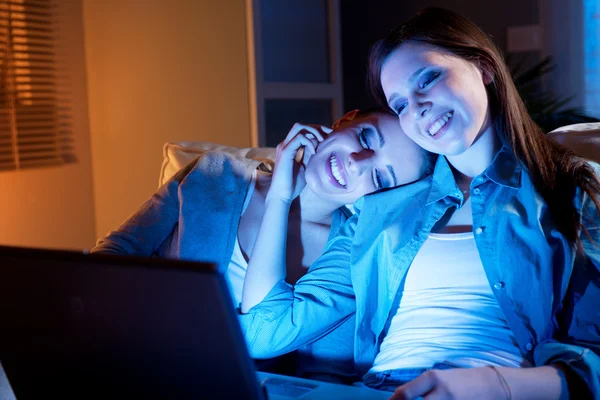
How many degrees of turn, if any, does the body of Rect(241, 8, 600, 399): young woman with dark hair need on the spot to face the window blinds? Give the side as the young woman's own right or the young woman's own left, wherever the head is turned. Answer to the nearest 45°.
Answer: approximately 90° to the young woman's own right

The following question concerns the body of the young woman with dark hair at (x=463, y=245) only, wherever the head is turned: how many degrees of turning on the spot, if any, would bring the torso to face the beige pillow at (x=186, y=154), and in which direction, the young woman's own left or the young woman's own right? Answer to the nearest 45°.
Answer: approximately 90° to the young woman's own right

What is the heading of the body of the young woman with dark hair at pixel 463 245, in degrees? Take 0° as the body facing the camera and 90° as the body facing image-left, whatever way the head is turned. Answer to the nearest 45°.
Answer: approximately 45°

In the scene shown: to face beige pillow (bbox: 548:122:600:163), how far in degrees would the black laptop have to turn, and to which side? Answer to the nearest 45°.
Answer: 0° — it already faces it

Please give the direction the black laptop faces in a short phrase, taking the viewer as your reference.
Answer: facing away from the viewer and to the right of the viewer
